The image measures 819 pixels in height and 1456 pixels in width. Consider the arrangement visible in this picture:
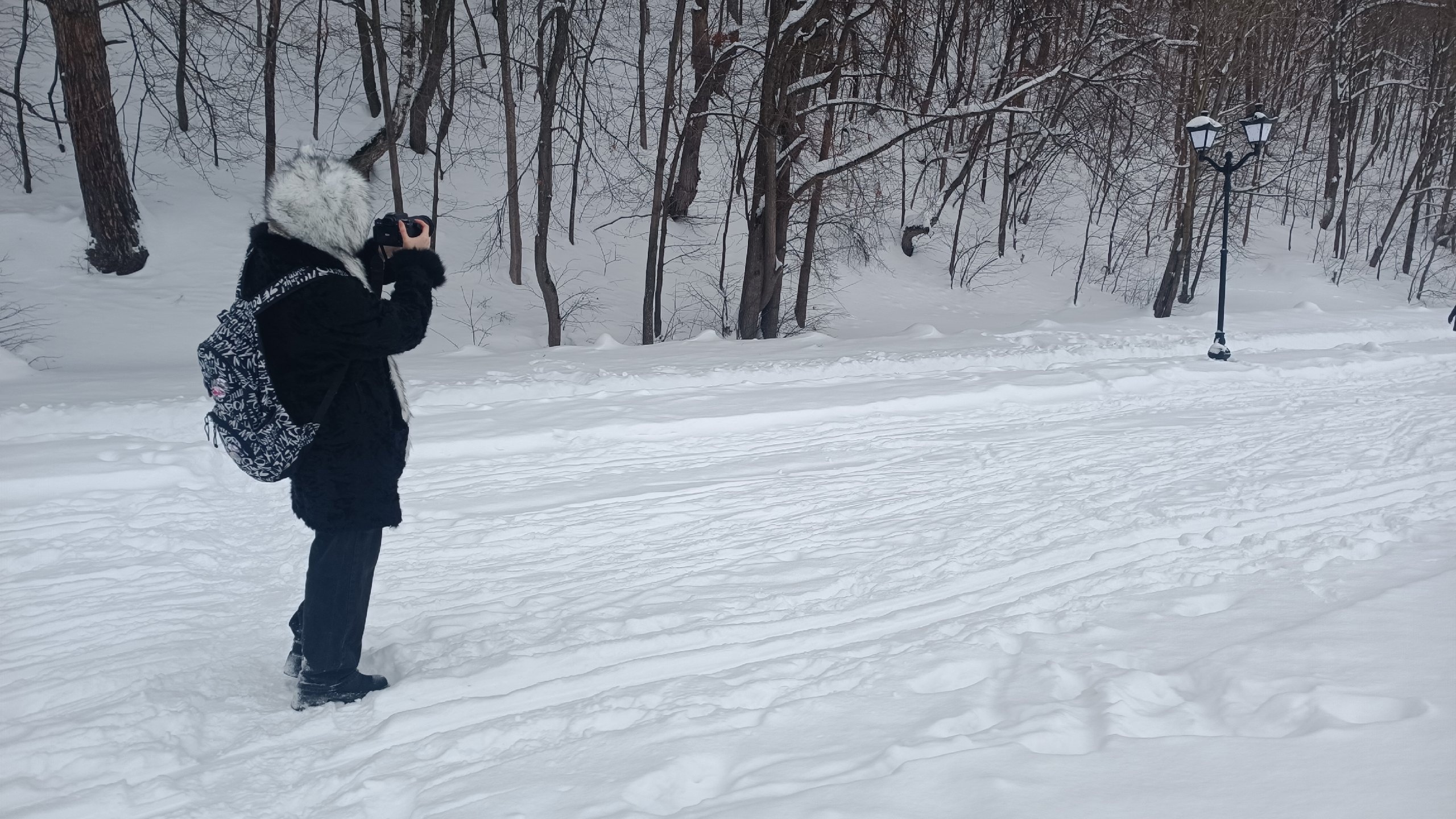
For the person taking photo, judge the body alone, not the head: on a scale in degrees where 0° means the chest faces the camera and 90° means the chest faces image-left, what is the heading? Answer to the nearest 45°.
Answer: approximately 270°

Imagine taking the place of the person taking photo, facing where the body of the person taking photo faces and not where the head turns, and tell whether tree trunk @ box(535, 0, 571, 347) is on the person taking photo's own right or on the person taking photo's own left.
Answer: on the person taking photo's own left

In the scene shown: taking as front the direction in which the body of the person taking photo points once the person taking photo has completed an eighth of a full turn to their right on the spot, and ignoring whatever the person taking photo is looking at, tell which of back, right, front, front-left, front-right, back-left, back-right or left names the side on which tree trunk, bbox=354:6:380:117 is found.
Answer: back-left

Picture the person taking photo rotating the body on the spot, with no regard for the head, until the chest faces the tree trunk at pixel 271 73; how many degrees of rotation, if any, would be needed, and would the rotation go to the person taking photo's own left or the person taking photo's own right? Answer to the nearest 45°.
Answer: approximately 90° to the person taking photo's own left

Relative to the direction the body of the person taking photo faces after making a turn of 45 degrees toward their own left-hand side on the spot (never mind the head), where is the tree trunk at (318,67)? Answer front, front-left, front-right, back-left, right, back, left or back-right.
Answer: front-left

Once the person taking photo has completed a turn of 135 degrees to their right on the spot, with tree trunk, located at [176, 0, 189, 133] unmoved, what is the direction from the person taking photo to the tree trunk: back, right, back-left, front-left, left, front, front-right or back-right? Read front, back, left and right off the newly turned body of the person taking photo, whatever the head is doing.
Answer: back-right
